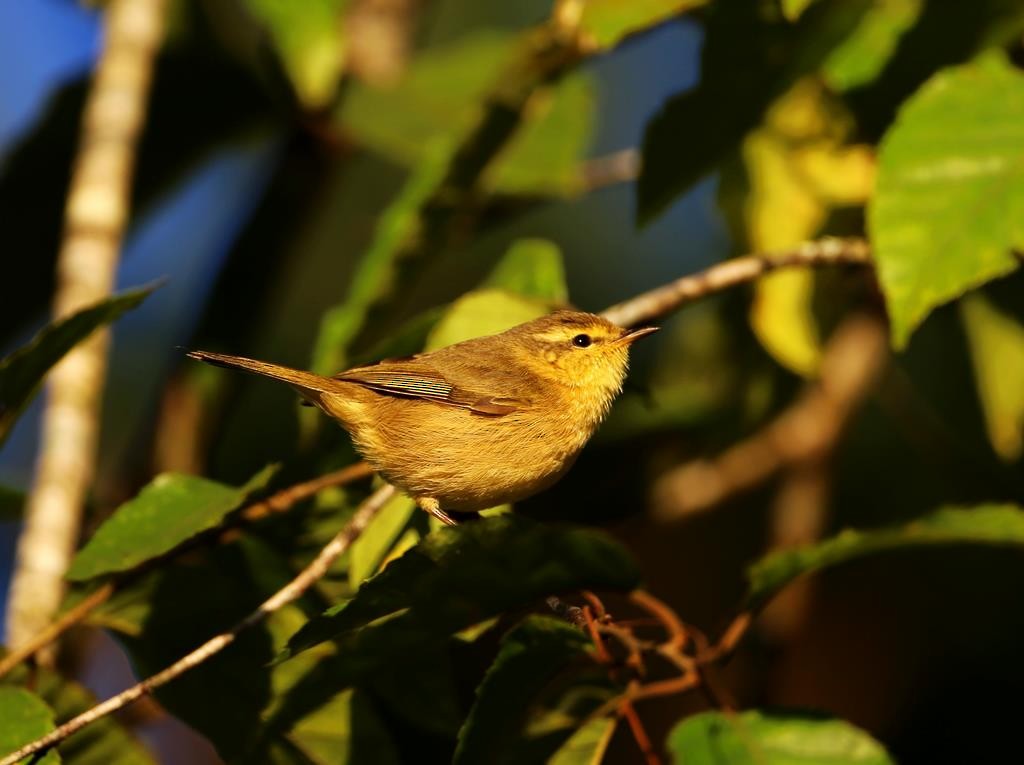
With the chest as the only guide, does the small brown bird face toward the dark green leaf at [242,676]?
no

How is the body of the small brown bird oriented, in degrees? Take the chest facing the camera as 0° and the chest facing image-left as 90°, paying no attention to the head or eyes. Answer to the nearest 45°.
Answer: approximately 270°

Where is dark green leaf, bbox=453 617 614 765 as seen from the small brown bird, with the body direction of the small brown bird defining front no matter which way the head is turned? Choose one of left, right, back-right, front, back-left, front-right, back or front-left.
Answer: right

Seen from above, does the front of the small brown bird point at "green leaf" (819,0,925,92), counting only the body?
yes

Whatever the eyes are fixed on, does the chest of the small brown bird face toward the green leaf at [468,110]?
no

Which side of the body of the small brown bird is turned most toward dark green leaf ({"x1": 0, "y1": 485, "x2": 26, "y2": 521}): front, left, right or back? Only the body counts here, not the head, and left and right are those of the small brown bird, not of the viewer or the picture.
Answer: back

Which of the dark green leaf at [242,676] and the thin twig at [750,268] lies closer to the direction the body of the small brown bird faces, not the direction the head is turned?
the thin twig

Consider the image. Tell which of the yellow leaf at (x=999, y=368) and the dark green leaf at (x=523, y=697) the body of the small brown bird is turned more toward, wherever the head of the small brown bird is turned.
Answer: the yellow leaf

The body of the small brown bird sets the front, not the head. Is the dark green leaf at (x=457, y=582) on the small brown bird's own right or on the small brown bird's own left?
on the small brown bird's own right

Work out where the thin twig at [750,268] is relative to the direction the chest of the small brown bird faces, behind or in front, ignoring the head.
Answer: in front

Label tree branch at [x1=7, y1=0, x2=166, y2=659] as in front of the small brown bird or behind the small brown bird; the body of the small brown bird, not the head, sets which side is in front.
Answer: behind
